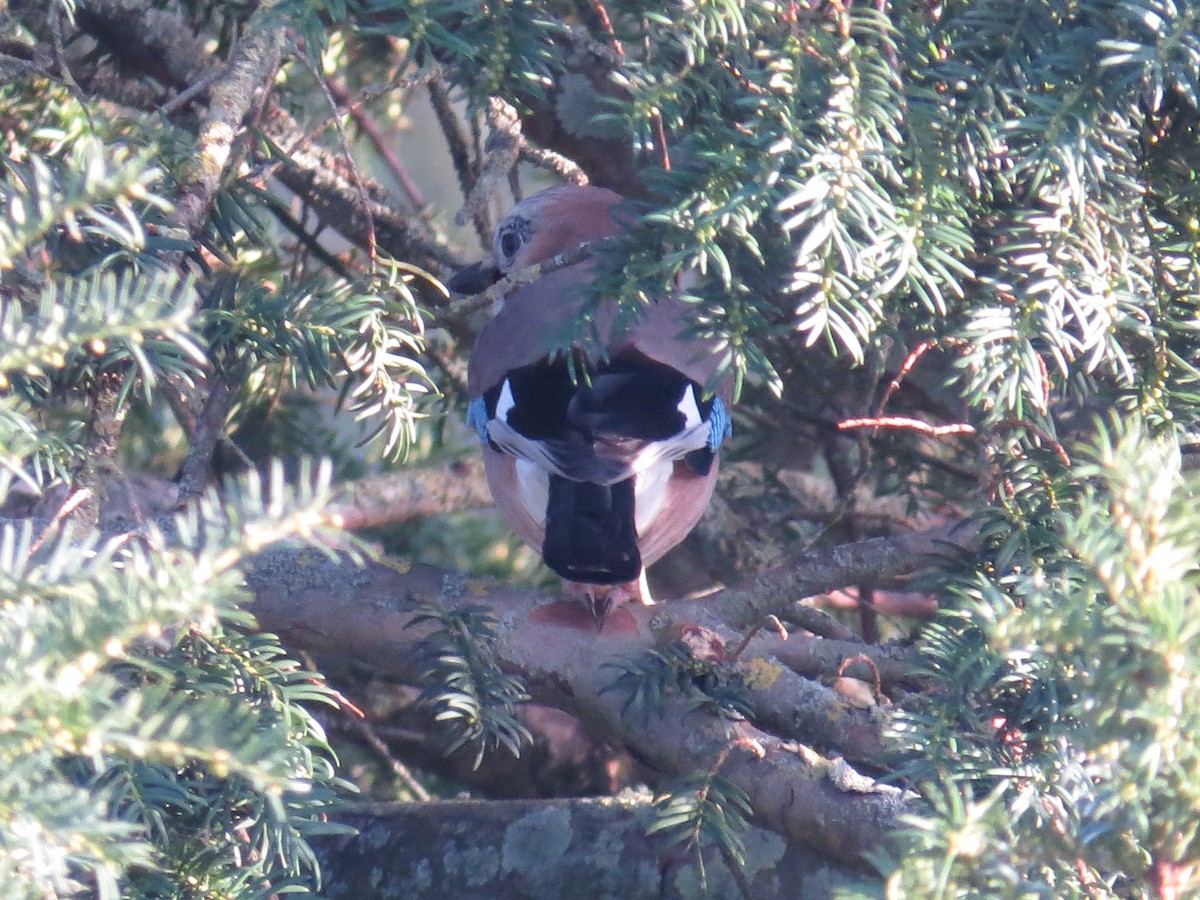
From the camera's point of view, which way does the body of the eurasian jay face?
away from the camera
